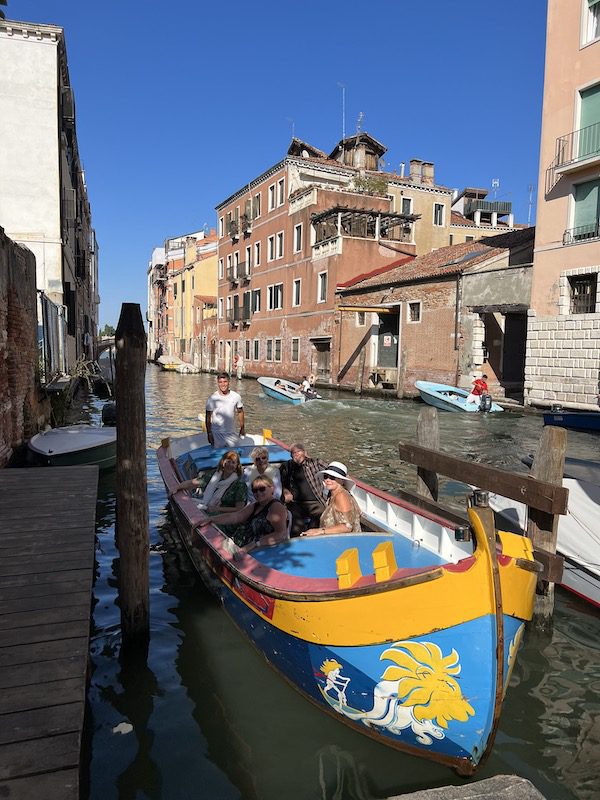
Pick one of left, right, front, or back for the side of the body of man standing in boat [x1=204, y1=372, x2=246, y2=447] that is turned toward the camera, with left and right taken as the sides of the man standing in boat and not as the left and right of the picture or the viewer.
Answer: front

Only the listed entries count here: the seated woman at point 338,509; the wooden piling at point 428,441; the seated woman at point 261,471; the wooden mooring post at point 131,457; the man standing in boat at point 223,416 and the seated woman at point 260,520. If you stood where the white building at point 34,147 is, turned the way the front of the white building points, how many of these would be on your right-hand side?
6

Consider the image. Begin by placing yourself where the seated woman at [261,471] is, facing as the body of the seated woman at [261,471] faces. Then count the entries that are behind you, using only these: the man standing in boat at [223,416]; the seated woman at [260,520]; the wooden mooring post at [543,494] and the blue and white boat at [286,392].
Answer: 2

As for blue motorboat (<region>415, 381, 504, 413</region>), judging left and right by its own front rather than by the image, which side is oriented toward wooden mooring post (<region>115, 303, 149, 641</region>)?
left

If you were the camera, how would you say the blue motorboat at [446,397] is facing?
facing to the left of the viewer

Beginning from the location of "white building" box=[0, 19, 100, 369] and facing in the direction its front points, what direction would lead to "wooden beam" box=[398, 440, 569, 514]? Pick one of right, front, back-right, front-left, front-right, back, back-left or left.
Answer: right

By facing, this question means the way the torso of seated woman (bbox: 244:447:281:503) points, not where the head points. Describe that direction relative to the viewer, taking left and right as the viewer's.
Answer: facing the viewer

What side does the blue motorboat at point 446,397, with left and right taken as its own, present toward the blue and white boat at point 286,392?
front

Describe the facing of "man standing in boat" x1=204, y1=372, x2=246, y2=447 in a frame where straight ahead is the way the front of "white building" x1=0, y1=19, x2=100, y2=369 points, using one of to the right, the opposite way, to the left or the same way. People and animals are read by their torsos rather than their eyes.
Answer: to the right

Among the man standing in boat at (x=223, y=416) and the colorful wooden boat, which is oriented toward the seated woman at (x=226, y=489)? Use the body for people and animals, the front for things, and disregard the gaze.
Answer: the man standing in boat

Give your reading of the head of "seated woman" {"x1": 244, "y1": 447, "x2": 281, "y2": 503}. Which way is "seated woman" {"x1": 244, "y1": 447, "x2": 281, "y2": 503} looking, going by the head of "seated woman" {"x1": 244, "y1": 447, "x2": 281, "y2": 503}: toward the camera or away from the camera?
toward the camera

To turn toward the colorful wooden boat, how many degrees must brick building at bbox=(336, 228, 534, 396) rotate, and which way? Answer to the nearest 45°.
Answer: approximately 45° to its left

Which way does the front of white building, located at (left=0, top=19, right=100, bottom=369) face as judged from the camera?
facing to the right of the viewer
